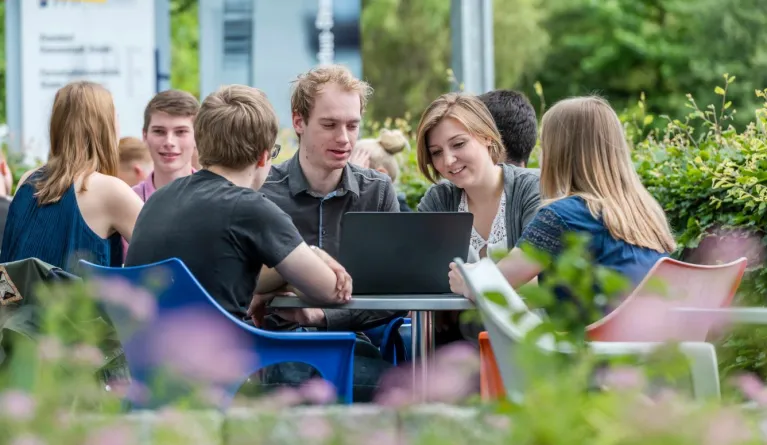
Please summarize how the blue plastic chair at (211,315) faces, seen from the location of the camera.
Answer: facing away from the viewer and to the right of the viewer

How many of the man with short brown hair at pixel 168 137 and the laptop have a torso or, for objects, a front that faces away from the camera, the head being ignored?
1

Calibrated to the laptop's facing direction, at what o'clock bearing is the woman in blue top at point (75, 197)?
The woman in blue top is roughly at 10 o'clock from the laptop.

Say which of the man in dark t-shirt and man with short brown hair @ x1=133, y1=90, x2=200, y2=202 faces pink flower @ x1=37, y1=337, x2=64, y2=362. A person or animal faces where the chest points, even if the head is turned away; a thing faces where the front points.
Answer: the man with short brown hair

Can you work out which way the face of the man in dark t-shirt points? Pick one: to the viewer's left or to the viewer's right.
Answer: to the viewer's right

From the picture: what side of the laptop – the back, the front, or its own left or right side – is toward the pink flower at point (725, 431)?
back

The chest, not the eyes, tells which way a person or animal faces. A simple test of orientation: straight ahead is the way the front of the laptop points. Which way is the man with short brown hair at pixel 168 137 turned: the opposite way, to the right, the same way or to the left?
the opposite way

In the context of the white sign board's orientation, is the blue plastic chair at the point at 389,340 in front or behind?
in front

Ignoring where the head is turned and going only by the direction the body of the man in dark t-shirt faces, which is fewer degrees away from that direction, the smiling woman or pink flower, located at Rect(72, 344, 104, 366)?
the smiling woman

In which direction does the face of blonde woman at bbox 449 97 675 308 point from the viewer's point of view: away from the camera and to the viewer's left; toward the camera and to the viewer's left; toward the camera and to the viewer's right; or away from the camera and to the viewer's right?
away from the camera and to the viewer's left

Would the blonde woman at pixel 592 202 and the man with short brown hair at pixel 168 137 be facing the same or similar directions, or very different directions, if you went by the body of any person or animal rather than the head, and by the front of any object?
very different directions

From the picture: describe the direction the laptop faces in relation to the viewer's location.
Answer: facing away from the viewer

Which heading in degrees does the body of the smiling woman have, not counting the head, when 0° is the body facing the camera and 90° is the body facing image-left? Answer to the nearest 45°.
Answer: approximately 45°
